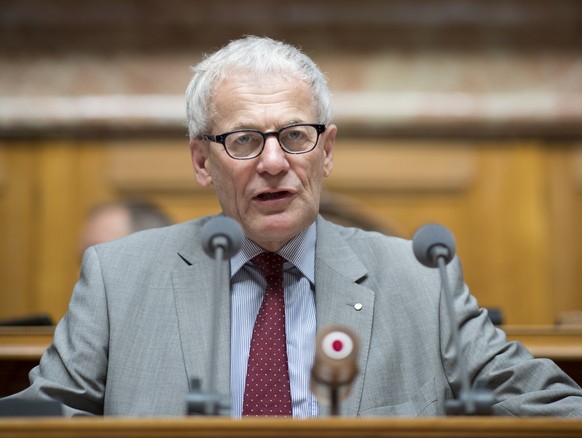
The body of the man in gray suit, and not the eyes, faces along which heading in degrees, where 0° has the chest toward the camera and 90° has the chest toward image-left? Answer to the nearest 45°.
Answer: approximately 0°

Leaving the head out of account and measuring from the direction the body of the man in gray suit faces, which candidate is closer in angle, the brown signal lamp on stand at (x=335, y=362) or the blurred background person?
the brown signal lamp on stand

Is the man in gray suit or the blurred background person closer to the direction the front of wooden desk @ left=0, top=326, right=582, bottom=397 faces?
the man in gray suit

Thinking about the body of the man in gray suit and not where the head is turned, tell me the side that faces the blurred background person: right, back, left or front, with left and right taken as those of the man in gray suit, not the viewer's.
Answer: back
